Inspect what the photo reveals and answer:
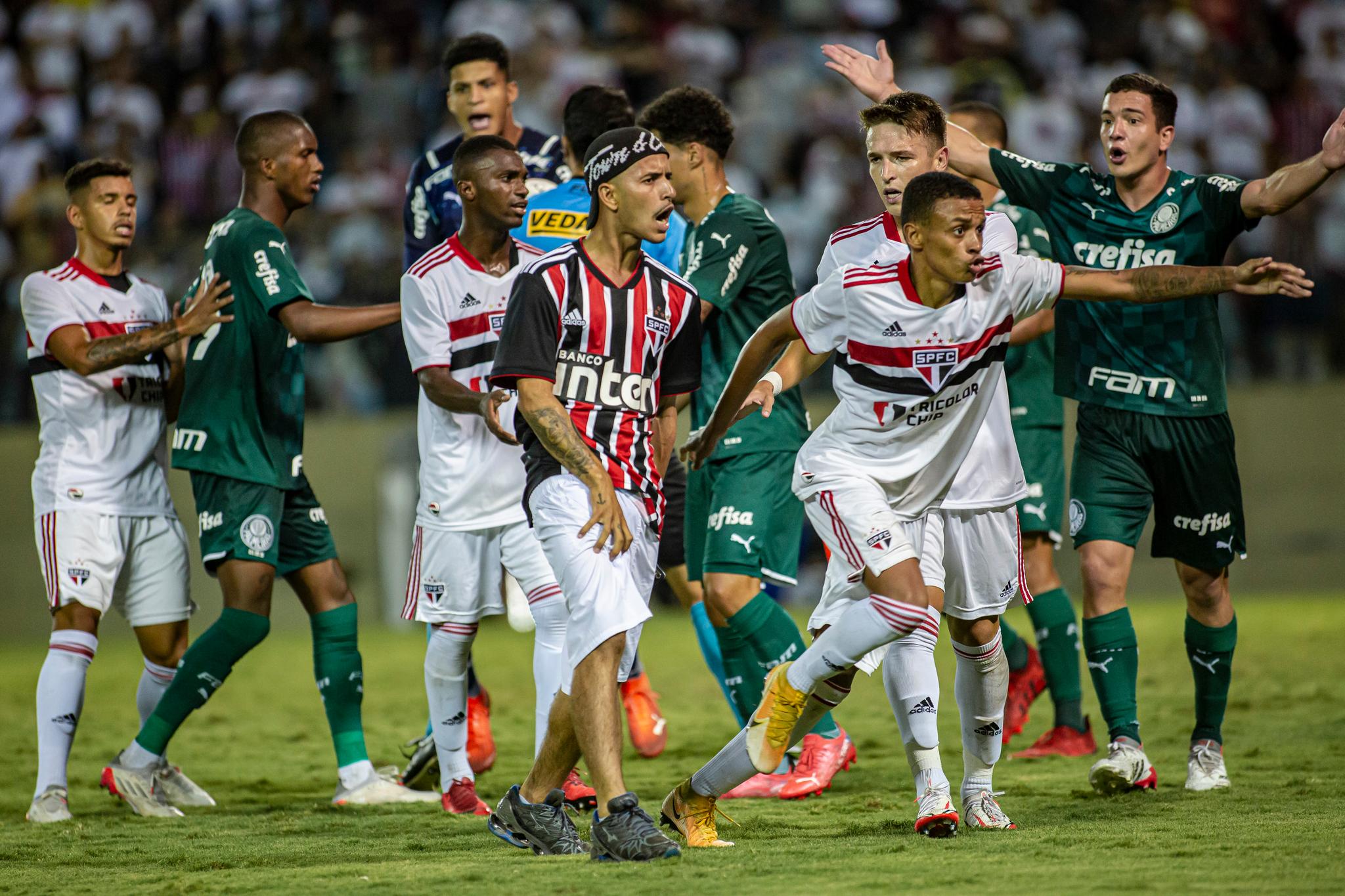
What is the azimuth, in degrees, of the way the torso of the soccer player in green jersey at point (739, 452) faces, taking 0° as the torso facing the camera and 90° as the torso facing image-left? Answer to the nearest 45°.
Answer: approximately 90°

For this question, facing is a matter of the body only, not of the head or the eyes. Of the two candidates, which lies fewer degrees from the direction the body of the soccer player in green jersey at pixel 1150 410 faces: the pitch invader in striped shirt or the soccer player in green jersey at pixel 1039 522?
the pitch invader in striped shirt

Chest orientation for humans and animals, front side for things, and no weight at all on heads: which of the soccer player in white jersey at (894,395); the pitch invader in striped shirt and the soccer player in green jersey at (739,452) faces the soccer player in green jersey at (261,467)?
the soccer player in green jersey at (739,452)

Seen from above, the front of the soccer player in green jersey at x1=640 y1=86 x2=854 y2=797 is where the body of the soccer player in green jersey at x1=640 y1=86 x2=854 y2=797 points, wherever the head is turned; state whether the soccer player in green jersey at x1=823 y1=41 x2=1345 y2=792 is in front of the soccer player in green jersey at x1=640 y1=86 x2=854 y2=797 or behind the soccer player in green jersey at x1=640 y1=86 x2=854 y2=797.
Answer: behind

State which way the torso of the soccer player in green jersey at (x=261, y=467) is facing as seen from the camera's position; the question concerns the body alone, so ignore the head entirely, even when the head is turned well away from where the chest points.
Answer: to the viewer's right

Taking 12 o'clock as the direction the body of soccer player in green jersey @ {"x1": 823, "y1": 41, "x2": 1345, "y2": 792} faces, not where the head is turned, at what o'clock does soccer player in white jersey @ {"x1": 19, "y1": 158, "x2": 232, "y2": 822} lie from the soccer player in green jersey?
The soccer player in white jersey is roughly at 3 o'clock from the soccer player in green jersey.

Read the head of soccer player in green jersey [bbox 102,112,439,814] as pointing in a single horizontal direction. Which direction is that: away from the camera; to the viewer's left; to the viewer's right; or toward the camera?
to the viewer's right

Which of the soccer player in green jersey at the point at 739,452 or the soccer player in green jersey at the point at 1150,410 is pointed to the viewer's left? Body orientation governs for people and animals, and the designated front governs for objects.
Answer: the soccer player in green jersey at the point at 739,452

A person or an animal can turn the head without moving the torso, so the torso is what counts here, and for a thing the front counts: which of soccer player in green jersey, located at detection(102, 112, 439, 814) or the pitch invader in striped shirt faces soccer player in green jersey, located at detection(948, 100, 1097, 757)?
soccer player in green jersey, located at detection(102, 112, 439, 814)
